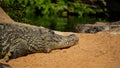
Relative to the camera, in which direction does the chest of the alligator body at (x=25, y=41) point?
to the viewer's right
